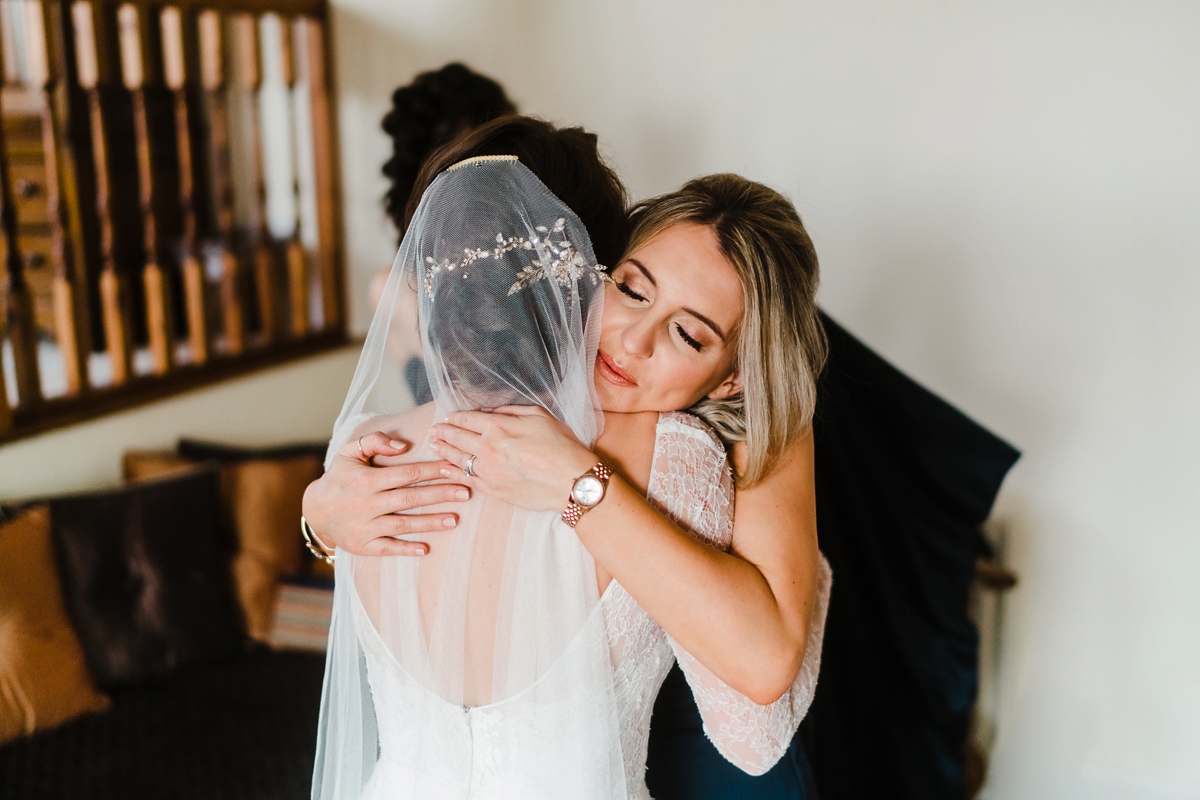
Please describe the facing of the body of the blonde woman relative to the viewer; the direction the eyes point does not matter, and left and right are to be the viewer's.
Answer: facing the viewer and to the left of the viewer

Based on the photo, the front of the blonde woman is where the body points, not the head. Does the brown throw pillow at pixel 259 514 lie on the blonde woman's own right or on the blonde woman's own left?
on the blonde woman's own right

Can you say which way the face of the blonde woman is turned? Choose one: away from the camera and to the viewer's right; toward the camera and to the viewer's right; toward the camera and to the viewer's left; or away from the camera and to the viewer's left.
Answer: toward the camera and to the viewer's left

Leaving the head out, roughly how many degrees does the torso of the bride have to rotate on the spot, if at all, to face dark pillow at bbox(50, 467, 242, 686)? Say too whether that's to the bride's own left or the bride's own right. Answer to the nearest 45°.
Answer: approximately 45° to the bride's own left

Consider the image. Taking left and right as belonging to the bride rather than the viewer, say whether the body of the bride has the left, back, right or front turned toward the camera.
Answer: back

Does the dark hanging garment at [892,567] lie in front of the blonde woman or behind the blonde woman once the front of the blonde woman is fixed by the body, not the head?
behind

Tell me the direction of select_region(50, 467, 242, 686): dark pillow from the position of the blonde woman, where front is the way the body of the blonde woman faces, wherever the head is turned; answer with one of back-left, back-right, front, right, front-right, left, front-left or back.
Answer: right
